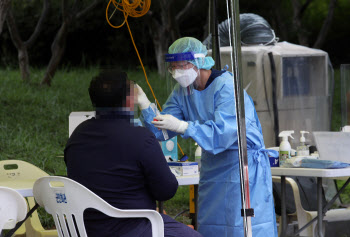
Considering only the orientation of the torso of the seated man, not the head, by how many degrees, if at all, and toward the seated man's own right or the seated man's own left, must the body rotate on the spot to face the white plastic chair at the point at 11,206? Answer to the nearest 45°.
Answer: approximately 135° to the seated man's own left

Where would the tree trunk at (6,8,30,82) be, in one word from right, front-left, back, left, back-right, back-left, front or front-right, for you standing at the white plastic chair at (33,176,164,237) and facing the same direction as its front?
front-left

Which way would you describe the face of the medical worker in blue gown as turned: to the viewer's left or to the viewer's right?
to the viewer's left

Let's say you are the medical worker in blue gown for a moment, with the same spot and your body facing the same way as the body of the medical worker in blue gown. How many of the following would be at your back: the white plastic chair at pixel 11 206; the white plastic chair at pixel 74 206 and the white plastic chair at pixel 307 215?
1

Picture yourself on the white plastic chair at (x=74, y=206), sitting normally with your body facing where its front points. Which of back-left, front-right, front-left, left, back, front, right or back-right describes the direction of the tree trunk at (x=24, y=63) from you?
front-left

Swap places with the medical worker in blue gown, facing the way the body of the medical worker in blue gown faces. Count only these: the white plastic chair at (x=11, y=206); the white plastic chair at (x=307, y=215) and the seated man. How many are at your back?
1

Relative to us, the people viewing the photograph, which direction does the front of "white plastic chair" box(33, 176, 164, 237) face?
facing away from the viewer and to the right of the viewer

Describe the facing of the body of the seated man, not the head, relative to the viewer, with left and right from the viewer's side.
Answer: facing away from the viewer and to the right of the viewer

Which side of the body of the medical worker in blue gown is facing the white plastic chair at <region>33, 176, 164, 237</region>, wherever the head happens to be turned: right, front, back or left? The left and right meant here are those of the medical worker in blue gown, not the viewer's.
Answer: front

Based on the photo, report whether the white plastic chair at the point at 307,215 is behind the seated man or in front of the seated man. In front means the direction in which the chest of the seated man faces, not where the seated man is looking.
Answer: in front

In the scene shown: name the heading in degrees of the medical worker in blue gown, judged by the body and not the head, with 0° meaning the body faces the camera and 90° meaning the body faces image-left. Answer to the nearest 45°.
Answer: approximately 45°

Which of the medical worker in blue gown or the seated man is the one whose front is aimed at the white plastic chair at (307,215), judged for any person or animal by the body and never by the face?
the seated man

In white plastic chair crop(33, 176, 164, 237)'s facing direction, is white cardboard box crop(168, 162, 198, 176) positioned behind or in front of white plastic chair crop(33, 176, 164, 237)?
in front
